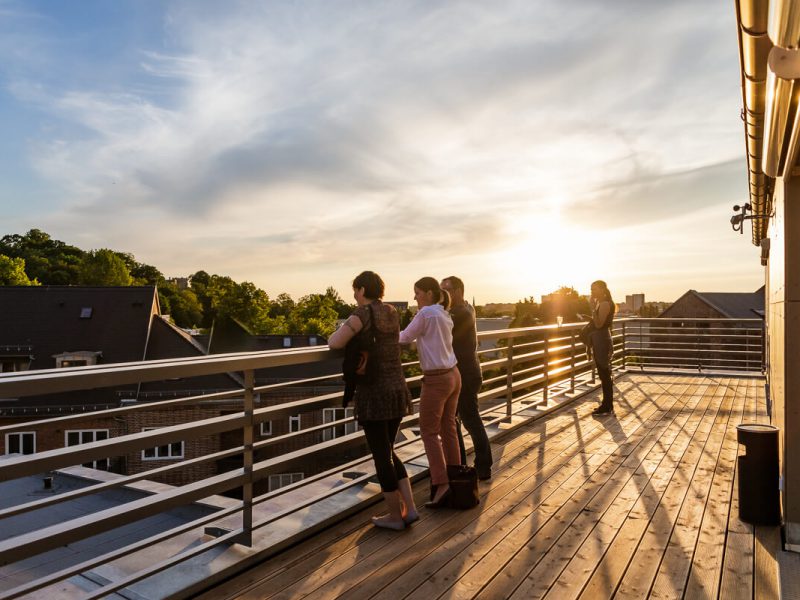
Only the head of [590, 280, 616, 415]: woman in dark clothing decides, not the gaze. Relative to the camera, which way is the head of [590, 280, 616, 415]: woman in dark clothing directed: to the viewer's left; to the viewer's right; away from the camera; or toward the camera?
to the viewer's left

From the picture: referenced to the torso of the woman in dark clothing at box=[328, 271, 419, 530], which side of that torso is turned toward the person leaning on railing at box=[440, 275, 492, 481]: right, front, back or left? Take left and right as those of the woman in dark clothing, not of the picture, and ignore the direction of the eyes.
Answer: right

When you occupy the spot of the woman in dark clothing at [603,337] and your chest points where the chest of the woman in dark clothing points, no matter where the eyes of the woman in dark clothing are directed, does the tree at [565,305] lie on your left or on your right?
on your right

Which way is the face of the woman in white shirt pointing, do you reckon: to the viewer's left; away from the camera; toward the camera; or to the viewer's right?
to the viewer's left

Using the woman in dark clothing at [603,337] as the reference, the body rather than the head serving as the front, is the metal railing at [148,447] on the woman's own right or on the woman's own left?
on the woman's own left

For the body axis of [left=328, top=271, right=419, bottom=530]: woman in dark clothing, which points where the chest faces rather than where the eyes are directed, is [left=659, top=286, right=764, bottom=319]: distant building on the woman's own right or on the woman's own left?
on the woman's own right

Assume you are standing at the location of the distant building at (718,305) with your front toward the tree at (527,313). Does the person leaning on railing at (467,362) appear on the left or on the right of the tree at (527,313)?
left

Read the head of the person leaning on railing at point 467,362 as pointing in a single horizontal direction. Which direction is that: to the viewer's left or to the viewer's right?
to the viewer's left

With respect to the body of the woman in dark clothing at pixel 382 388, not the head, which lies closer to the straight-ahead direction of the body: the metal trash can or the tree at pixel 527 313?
the tree

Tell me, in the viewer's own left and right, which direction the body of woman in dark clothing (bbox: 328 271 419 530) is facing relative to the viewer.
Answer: facing away from the viewer and to the left of the viewer

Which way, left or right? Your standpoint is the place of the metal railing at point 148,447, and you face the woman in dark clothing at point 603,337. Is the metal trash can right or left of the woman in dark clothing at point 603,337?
right

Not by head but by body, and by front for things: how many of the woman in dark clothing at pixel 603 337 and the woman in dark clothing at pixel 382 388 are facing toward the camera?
0

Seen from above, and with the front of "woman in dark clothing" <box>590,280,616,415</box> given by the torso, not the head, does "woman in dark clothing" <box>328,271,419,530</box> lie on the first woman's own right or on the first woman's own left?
on the first woman's own left

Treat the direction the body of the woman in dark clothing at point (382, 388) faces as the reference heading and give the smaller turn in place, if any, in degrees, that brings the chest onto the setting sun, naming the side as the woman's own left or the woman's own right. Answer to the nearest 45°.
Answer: approximately 45° to the woman's own right
